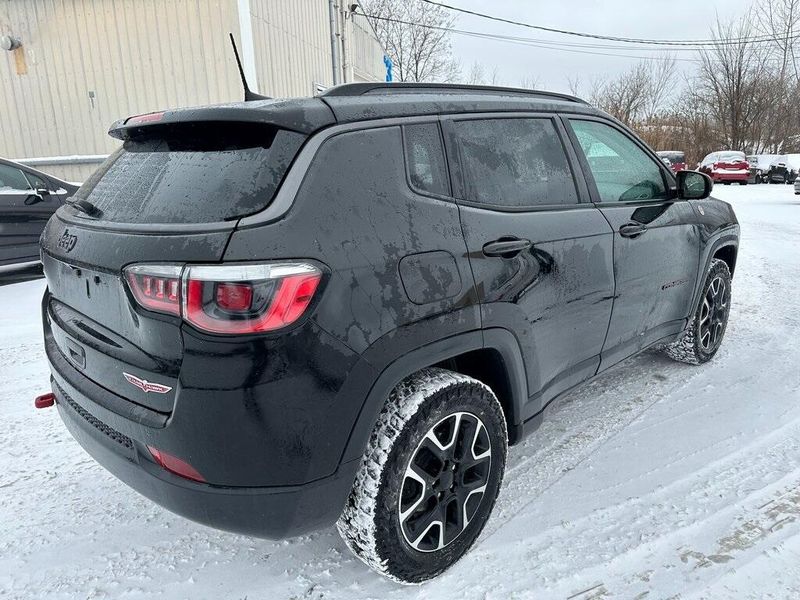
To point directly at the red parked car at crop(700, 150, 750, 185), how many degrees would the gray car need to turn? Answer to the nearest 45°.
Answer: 0° — it already faces it

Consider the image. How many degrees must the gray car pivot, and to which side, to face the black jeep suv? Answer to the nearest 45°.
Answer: approximately 90° to its right

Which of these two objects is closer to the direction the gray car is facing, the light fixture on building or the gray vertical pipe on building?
the gray vertical pipe on building

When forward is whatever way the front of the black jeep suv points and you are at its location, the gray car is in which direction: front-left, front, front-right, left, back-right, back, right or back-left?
left

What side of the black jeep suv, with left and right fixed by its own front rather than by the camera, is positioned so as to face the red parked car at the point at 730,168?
front

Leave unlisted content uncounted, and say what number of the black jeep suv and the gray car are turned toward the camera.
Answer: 0

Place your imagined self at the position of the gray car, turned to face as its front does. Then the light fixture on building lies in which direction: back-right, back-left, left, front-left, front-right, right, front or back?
left

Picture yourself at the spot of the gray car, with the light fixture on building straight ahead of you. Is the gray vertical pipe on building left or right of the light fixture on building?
right

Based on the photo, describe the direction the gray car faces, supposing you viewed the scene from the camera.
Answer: facing to the right of the viewer

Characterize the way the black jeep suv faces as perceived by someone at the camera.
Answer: facing away from the viewer and to the right of the viewer
